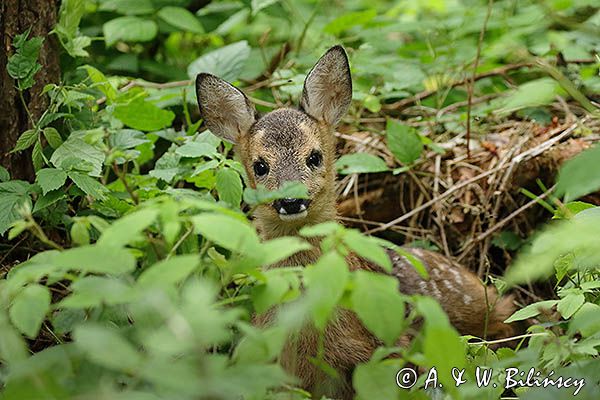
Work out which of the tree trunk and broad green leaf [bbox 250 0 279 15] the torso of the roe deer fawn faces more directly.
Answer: the tree trunk

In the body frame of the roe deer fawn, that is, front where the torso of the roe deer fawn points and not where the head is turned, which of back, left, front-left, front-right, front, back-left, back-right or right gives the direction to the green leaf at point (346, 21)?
back-right

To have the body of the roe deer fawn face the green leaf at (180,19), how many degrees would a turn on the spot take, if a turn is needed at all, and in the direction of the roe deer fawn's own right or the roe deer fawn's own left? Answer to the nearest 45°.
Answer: approximately 90° to the roe deer fawn's own right

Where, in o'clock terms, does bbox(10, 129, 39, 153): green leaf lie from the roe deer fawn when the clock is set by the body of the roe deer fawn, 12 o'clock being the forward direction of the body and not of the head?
The green leaf is roughly at 1 o'clock from the roe deer fawn.

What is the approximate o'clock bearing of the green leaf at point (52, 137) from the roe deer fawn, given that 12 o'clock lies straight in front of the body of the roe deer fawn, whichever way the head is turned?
The green leaf is roughly at 1 o'clock from the roe deer fawn.

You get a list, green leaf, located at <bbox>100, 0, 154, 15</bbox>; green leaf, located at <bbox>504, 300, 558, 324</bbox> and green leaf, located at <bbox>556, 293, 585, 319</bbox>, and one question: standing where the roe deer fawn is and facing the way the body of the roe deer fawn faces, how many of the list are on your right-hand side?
1

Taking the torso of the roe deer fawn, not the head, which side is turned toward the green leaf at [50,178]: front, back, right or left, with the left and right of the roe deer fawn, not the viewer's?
front

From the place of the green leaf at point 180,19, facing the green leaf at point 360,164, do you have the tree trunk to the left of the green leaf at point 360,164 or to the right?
right

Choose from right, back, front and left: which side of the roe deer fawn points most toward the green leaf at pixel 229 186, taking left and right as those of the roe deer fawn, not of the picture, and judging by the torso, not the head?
front

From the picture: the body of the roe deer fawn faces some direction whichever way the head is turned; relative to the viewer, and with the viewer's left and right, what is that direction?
facing the viewer and to the left of the viewer
